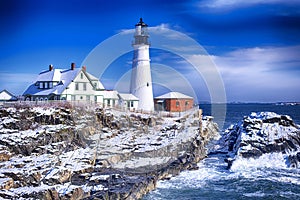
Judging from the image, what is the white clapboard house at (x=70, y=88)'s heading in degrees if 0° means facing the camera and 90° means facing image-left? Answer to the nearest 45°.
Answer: approximately 45°

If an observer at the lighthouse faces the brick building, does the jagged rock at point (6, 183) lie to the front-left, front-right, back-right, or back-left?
back-right

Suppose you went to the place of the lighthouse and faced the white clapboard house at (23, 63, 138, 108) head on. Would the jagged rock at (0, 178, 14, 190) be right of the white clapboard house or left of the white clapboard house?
left

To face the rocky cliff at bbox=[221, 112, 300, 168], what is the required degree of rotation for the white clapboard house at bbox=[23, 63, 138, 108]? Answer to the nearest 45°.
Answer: approximately 135° to its left

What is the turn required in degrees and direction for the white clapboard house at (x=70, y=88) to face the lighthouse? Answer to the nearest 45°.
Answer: approximately 135° to its left

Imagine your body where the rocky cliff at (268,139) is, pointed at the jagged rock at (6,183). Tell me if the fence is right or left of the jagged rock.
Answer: right
